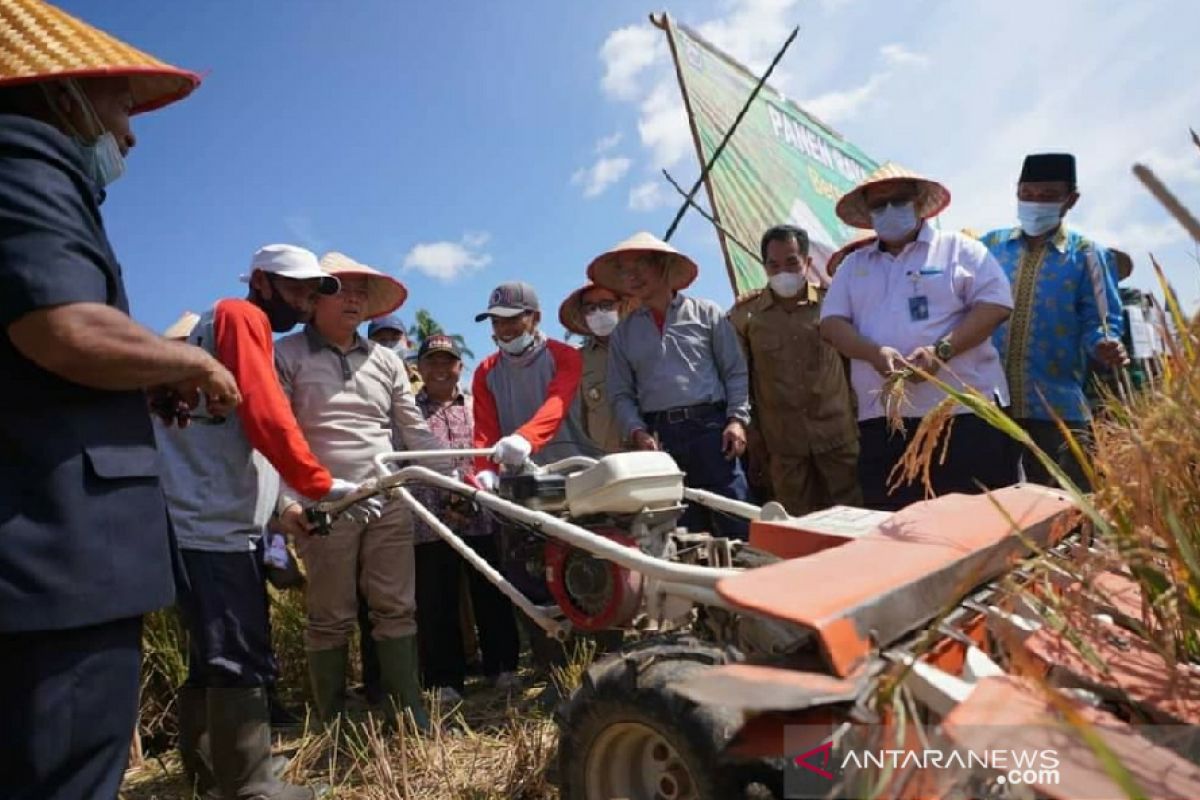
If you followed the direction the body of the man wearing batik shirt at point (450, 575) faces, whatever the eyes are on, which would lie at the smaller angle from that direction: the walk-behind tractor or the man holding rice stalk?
the walk-behind tractor

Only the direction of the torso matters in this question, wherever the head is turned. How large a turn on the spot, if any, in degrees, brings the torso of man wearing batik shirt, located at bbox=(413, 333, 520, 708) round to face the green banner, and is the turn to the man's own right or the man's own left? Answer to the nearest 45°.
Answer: approximately 135° to the man's own left

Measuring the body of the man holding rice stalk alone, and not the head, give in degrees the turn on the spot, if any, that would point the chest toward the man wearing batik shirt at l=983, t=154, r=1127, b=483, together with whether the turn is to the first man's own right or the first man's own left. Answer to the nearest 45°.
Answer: approximately 135° to the first man's own left

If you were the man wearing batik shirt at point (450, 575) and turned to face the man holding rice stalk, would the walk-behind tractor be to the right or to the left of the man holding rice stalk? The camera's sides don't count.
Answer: right

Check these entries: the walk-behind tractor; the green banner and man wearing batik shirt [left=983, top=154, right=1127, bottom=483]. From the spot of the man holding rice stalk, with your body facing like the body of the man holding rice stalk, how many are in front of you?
1

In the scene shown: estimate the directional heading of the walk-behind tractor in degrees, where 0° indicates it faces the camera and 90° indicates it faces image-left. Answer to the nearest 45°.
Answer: approximately 315°

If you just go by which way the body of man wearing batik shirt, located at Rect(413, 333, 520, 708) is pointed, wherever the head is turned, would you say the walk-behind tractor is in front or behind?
in front

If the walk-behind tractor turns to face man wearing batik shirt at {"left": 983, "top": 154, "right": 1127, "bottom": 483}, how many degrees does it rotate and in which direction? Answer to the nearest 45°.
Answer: approximately 90° to its left

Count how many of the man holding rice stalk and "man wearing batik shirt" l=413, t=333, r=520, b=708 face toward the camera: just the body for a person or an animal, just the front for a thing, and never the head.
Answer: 2

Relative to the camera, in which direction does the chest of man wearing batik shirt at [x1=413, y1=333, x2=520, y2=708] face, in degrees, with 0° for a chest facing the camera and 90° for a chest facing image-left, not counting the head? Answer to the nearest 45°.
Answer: approximately 0°
